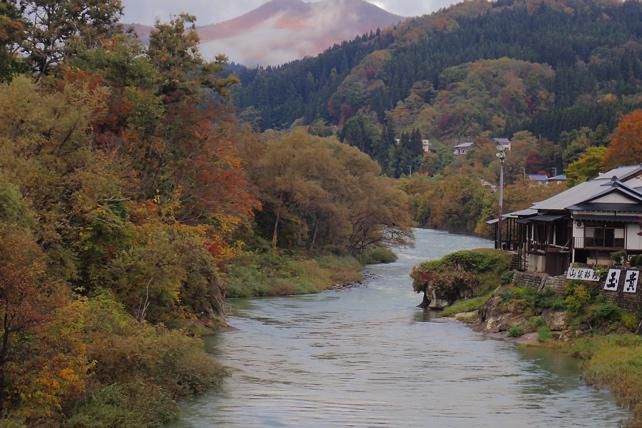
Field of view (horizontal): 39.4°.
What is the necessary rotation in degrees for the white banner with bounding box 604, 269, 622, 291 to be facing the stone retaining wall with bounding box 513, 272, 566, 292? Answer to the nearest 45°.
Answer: approximately 135° to its right

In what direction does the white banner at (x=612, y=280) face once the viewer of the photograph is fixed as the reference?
facing the viewer

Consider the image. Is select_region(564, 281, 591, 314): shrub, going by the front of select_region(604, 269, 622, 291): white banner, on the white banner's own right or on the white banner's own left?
on the white banner's own right

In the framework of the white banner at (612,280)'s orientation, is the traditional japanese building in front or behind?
behind

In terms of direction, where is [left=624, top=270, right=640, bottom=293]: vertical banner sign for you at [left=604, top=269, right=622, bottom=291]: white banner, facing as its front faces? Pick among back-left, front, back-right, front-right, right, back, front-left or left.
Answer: front-left
